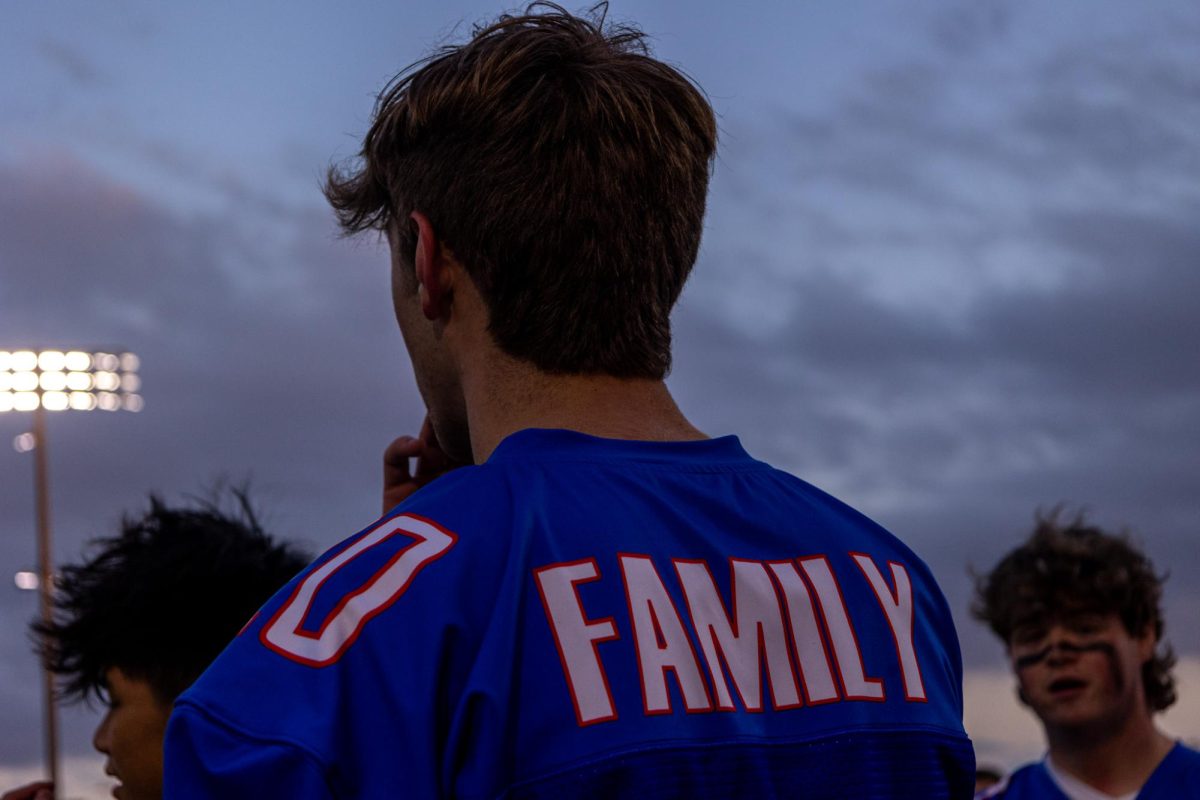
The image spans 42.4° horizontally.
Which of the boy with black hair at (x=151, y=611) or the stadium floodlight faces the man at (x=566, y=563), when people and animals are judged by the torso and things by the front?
the stadium floodlight

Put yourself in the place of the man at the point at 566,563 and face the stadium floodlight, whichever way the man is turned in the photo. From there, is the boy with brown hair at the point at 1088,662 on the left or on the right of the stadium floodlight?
right

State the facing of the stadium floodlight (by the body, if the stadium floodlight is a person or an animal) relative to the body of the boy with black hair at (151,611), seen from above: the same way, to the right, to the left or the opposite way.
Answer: to the left

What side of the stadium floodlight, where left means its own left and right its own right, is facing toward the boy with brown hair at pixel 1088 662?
front

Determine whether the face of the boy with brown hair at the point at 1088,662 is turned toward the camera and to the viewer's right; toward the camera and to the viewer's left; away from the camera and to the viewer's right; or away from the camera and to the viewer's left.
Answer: toward the camera and to the viewer's left

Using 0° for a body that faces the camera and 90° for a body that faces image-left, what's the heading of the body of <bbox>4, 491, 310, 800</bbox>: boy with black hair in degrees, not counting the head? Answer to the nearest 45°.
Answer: approximately 90°

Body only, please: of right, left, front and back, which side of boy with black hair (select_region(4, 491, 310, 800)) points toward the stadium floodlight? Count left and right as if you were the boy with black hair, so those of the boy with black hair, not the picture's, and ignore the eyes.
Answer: right

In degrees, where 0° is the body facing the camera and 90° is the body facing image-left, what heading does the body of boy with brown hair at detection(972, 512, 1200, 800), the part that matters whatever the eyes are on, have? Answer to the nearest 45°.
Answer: approximately 45°

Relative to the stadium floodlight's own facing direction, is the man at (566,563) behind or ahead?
ahead

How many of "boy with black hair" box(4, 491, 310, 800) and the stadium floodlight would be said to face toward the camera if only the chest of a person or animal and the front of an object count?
1

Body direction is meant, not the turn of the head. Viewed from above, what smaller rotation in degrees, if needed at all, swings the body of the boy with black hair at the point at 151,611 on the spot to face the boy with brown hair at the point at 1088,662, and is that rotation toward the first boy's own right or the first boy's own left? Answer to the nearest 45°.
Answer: approximately 180°
